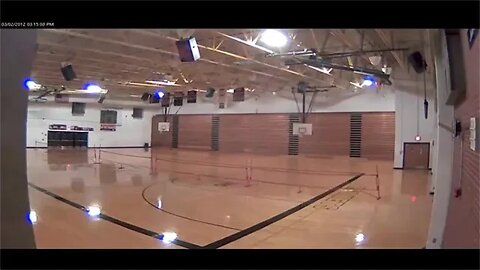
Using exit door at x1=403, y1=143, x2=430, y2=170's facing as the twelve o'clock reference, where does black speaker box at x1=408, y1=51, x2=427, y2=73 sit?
The black speaker box is roughly at 12 o'clock from the exit door.

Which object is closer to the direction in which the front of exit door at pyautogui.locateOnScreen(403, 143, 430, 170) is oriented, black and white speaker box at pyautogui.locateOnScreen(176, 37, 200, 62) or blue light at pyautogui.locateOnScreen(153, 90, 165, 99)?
the black and white speaker box

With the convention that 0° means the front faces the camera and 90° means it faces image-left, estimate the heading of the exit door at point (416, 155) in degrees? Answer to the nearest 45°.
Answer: approximately 0°

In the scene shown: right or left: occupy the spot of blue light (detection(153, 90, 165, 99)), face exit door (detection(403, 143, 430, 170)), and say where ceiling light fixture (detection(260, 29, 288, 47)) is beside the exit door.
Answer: right
